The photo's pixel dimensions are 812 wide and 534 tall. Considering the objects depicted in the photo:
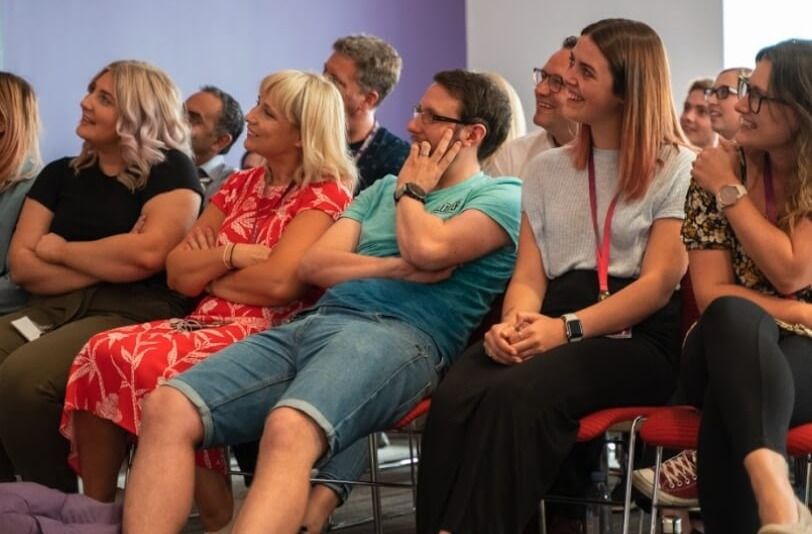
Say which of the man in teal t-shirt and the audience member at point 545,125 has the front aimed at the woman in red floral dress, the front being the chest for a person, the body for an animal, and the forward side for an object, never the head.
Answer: the audience member

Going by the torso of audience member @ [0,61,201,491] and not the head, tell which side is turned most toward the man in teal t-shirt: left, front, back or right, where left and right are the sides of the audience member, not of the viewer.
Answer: left

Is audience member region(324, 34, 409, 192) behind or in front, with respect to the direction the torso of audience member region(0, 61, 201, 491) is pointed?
behind

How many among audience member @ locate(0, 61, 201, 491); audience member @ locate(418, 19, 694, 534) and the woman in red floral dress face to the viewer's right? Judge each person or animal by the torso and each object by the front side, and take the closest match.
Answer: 0

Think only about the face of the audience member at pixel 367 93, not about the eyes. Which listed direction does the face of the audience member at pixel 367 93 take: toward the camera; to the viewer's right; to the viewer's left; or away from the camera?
to the viewer's left

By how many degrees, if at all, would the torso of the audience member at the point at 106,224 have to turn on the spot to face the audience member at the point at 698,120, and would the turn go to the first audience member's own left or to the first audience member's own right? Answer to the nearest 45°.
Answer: approximately 135° to the first audience member's own left

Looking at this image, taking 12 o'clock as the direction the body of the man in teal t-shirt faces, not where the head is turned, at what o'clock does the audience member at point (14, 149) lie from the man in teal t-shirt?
The audience member is roughly at 3 o'clock from the man in teal t-shirt.

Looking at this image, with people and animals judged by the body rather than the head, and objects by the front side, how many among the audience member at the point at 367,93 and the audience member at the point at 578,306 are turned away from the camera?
0

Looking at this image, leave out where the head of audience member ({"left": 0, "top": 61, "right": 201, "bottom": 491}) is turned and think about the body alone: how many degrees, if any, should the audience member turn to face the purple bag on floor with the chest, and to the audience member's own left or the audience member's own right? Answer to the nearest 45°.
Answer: approximately 45° to the audience member's own left

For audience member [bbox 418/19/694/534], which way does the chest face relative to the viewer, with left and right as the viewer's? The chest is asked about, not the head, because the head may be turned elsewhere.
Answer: facing the viewer and to the left of the viewer

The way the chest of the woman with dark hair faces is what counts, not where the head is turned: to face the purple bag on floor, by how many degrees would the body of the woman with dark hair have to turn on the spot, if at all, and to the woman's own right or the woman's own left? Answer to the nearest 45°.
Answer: approximately 45° to the woman's own right

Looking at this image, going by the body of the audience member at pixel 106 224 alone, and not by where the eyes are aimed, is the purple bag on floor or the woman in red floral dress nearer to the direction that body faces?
the purple bag on floor

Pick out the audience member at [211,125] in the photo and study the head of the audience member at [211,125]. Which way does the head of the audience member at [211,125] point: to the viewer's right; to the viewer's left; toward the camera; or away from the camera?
to the viewer's left

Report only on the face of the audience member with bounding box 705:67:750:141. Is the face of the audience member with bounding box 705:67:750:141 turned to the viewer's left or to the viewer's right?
to the viewer's left

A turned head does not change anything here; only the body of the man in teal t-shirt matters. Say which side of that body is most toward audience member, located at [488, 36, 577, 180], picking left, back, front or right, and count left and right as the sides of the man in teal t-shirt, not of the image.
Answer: back

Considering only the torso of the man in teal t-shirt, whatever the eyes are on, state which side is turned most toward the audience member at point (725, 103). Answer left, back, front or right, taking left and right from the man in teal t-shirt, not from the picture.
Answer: back

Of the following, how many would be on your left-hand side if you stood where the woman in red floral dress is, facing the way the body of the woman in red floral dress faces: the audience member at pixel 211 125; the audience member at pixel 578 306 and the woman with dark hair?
2

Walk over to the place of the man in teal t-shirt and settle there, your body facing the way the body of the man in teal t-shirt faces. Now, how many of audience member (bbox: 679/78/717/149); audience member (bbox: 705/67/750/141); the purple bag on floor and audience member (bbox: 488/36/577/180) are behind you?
3
